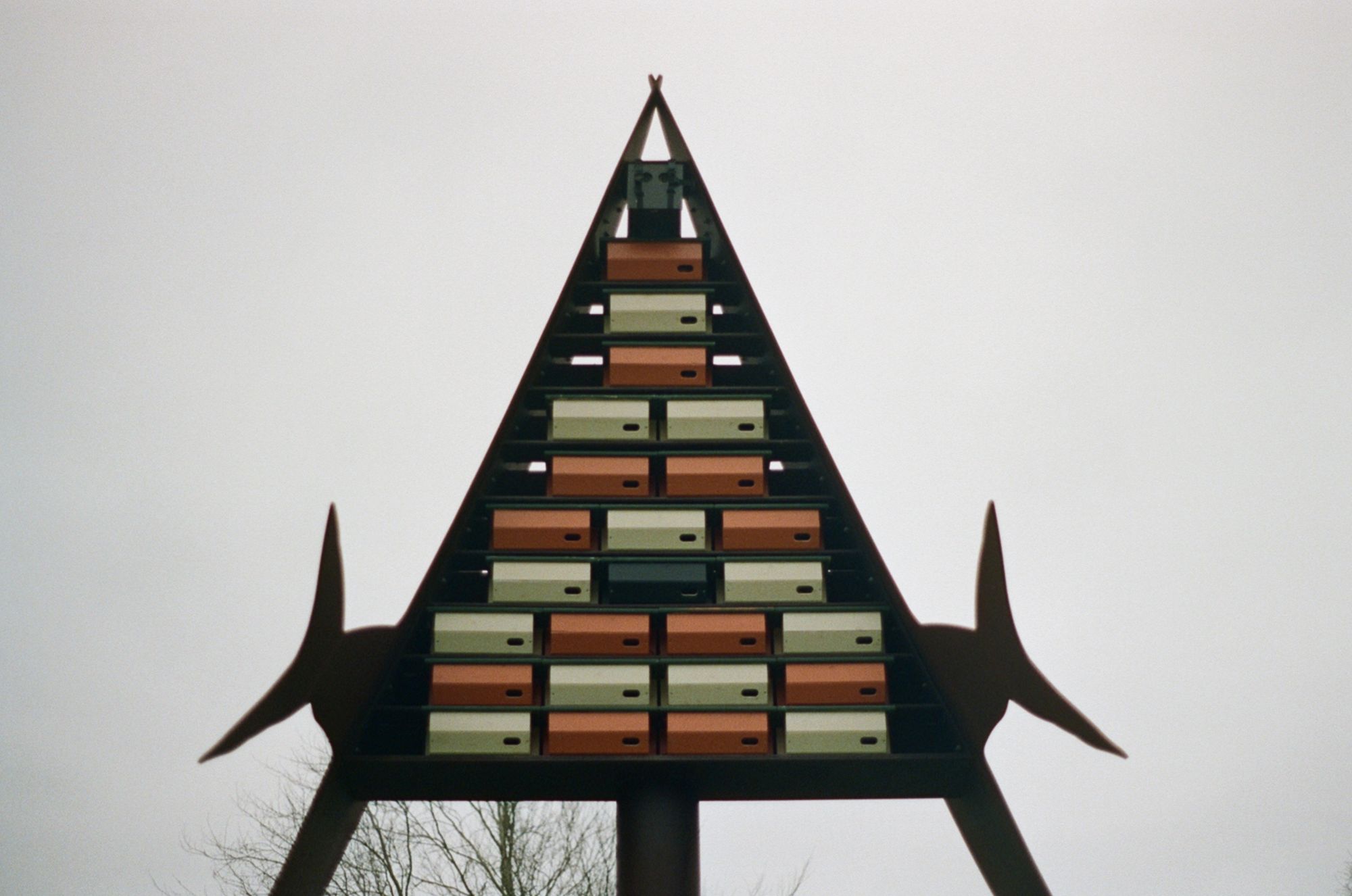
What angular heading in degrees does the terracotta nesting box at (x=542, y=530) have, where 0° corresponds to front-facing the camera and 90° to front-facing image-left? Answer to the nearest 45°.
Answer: approximately 0°

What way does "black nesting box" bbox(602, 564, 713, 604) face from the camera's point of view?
toward the camera

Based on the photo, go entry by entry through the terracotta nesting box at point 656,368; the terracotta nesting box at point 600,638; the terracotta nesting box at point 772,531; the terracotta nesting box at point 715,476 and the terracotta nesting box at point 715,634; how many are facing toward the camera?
5

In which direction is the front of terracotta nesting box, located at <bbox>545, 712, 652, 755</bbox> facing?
toward the camera

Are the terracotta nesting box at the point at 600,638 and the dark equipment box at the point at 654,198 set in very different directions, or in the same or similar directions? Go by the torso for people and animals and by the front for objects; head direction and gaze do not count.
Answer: same or similar directions

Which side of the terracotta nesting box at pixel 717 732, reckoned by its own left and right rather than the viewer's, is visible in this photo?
front

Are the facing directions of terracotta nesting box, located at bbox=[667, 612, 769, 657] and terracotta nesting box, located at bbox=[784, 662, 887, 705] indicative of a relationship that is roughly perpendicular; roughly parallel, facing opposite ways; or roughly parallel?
roughly parallel

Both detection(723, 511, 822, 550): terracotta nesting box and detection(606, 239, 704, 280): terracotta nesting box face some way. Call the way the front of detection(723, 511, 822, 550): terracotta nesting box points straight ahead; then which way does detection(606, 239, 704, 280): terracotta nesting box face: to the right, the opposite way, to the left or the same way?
the same way

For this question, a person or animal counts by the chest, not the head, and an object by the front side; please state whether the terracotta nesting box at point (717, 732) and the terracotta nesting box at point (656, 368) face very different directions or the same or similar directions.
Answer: same or similar directions

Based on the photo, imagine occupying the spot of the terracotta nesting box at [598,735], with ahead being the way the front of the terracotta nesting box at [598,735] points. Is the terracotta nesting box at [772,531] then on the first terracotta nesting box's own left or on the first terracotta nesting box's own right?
on the first terracotta nesting box's own left

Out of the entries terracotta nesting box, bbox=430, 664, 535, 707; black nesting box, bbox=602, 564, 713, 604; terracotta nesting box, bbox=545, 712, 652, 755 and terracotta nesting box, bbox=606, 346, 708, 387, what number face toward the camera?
4

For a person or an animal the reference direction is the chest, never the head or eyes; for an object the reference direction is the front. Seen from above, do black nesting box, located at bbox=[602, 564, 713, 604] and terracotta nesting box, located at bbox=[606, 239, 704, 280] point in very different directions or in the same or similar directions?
same or similar directions

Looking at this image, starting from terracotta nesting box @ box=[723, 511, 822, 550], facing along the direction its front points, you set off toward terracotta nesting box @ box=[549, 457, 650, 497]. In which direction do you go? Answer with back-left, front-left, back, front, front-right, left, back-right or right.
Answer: right
